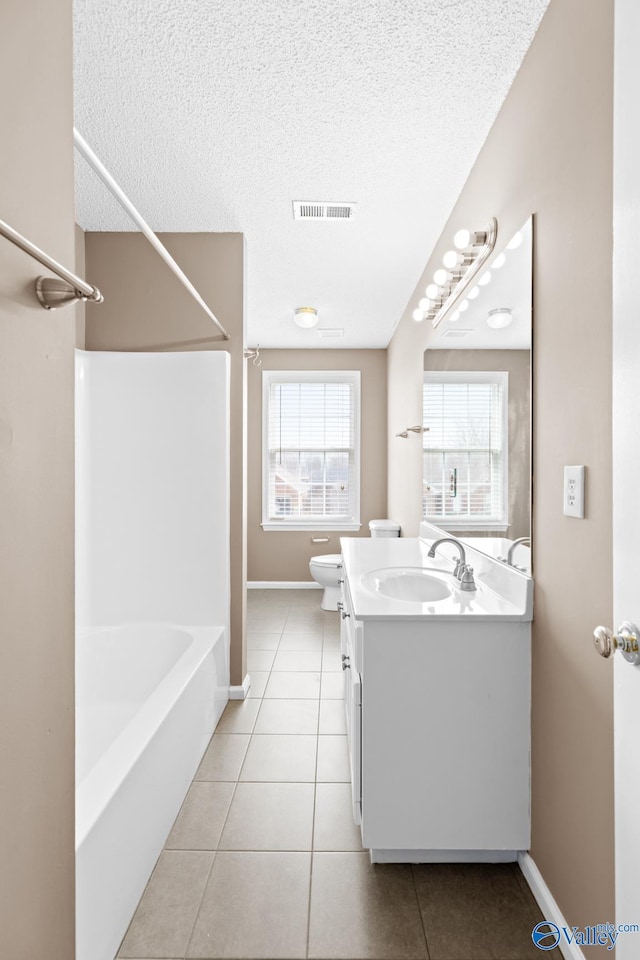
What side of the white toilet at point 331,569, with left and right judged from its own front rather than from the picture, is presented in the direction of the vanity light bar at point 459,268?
left

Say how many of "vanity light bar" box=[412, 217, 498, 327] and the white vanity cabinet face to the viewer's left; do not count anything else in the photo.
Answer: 2

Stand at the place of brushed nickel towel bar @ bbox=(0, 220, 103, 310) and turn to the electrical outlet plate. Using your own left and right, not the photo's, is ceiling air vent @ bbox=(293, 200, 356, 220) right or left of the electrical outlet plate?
left

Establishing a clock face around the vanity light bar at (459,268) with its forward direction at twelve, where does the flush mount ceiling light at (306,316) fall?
The flush mount ceiling light is roughly at 2 o'clock from the vanity light bar.

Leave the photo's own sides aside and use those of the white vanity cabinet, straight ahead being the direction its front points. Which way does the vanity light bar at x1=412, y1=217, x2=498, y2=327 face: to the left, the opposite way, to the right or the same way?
the same way

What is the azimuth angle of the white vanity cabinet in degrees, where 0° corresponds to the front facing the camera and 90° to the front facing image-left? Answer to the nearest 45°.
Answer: approximately 90°

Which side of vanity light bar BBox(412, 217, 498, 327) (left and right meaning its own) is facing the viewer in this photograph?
left
